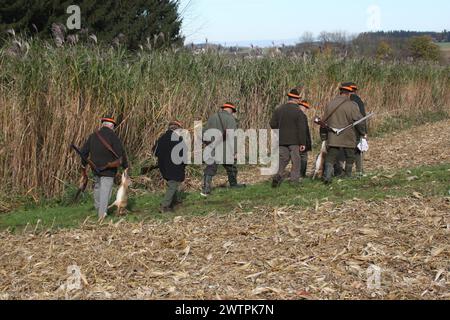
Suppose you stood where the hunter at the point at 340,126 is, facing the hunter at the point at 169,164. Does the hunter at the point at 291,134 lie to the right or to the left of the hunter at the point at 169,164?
right

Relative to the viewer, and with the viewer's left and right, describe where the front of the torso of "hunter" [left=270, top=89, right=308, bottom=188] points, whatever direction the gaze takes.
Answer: facing away from the viewer and to the right of the viewer

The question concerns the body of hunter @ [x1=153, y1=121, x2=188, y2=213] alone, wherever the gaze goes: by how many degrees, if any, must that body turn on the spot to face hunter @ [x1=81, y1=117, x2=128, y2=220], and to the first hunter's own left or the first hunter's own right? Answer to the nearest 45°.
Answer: approximately 135° to the first hunter's own left

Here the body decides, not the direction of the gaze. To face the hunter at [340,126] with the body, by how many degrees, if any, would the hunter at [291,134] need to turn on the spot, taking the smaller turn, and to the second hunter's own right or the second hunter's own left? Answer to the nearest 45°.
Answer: approximately 45° to the second hunter's own right

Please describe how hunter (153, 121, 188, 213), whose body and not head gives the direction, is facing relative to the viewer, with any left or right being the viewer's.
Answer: facing away from the viewer and to the right of the viewer
